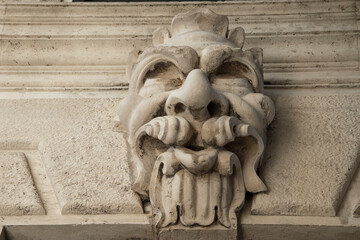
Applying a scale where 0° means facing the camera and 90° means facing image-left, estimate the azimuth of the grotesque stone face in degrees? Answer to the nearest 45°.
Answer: approximately 0°
